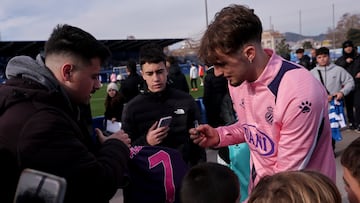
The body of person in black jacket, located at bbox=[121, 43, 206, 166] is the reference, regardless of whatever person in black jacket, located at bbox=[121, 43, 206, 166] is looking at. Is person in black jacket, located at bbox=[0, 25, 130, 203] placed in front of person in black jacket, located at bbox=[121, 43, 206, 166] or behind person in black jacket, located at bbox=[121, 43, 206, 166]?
in front

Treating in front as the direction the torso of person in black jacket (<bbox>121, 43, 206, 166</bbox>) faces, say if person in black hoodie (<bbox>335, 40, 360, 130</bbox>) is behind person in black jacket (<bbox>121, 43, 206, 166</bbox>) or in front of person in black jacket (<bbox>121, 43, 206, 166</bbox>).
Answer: behind

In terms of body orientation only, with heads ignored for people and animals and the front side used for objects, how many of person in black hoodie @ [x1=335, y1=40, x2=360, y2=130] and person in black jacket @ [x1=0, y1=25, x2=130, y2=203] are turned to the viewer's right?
1

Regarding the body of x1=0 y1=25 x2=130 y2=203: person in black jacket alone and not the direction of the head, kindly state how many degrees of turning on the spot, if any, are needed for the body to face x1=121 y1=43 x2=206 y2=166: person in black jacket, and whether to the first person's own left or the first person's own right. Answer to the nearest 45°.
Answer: approximately 45° to the first person's own left

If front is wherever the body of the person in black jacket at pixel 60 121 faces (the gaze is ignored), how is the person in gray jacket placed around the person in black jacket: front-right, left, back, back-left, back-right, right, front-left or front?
front-left

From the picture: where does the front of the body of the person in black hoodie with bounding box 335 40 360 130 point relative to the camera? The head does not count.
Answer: toward the camera

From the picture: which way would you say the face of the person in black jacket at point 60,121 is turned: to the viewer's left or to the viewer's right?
to the viewer's right

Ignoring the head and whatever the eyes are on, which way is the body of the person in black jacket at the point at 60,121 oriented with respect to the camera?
to the viewer's right

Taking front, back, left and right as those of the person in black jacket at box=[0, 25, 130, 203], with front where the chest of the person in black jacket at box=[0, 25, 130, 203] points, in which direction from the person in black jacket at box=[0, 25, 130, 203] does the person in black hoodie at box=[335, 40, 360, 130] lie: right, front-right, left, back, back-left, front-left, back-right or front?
front-left

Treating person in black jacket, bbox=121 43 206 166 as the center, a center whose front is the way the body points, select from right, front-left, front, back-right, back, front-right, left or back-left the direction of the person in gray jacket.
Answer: back-left

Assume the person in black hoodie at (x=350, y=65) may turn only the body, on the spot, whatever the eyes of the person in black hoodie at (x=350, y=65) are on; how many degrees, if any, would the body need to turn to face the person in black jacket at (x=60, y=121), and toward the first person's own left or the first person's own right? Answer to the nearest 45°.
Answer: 0° — they already face them

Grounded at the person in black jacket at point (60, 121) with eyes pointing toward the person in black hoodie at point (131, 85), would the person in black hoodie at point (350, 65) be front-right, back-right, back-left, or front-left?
front-right

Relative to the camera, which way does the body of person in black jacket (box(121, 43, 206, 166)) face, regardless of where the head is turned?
toward the camera
